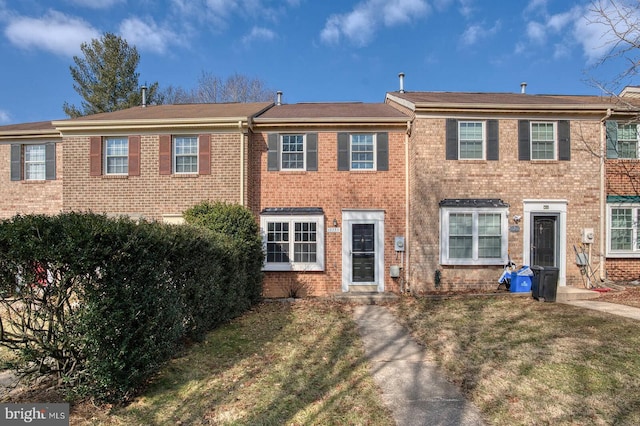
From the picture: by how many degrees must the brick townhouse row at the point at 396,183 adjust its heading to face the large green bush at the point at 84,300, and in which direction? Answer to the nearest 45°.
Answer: approximately 45° to its right

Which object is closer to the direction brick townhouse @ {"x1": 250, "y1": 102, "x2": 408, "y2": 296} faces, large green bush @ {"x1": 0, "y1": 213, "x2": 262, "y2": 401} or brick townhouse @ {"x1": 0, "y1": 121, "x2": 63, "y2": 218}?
the large green bush

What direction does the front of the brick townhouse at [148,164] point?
toward the camera

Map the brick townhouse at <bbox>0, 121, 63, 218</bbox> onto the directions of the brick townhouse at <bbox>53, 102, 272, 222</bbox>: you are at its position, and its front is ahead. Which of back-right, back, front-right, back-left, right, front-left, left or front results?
back-right

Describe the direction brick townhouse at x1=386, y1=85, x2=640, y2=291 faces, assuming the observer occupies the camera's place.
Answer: facing the viewer

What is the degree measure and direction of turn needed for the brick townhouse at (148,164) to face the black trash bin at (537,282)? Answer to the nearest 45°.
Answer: approximately 45° to its left

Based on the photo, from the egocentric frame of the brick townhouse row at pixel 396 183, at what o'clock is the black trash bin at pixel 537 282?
The black trash bin is roughly at 10 o'clock from the brick townhouse row.

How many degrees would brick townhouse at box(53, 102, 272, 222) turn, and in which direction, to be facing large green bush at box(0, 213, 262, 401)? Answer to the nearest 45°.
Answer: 0° — it already faces it

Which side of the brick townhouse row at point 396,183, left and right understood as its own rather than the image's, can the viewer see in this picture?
front

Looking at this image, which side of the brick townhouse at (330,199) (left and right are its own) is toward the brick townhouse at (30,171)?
right

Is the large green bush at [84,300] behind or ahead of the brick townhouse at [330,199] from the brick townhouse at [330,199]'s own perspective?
ahead

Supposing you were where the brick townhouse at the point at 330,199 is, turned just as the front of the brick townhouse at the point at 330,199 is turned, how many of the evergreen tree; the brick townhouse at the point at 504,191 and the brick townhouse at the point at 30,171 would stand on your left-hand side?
1

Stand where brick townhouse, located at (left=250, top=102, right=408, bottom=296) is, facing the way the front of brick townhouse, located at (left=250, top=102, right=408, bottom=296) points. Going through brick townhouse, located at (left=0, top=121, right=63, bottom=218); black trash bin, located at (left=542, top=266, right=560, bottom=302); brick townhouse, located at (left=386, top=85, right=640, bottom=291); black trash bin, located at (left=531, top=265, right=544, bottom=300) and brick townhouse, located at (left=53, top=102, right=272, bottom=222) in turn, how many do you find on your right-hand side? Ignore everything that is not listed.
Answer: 2

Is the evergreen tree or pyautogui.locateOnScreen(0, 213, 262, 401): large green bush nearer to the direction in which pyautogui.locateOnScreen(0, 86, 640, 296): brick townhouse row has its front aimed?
the large green bush
